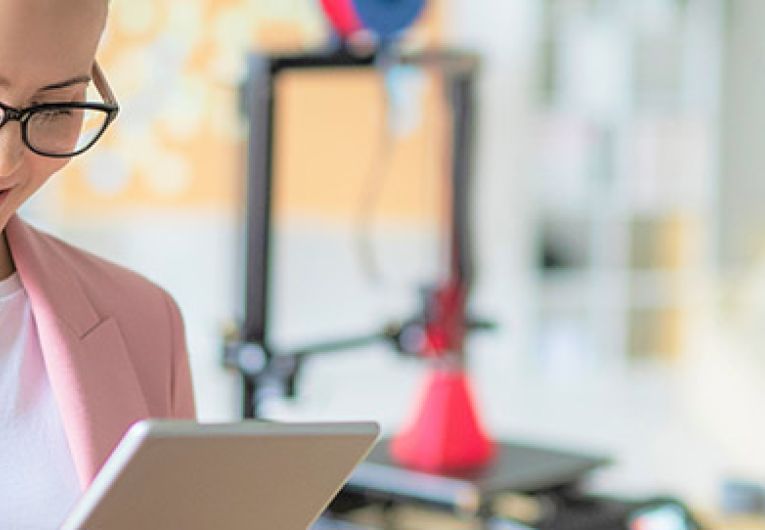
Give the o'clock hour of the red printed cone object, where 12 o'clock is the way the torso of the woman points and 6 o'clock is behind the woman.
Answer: The red printed cone object is roughly at 7 o'clock from the woman.

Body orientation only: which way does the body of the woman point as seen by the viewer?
toward the camera
